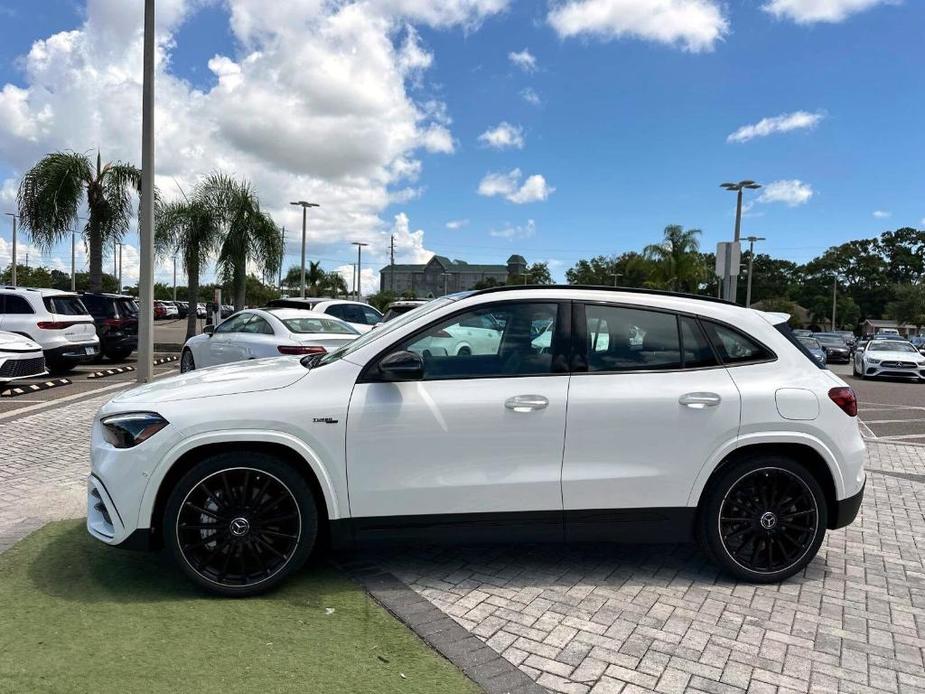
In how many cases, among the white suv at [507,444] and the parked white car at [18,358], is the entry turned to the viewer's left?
1

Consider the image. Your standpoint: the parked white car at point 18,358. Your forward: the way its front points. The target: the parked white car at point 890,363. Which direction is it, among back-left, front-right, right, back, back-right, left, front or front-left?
front-left

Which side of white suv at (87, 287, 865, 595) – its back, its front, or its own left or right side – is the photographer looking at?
left

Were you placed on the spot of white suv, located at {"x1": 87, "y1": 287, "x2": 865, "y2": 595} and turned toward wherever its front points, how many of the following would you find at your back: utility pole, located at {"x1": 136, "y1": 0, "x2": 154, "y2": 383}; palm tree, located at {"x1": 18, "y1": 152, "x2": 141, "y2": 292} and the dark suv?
0

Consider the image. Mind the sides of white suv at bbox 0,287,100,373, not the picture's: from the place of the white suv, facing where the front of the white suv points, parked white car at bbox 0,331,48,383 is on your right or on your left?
on your left

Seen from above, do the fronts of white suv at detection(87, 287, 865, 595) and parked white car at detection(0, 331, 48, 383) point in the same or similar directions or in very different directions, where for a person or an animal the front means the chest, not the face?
very different directions

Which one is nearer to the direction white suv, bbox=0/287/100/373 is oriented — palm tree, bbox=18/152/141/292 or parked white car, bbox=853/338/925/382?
the palm tree

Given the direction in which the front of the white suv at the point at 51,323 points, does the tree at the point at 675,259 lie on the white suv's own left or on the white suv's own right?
on the white suv's own right

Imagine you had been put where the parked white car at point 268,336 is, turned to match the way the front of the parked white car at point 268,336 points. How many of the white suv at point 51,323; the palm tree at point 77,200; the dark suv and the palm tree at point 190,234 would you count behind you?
0

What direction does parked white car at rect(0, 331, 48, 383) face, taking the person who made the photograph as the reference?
facing the viewer and to the right of the viewer

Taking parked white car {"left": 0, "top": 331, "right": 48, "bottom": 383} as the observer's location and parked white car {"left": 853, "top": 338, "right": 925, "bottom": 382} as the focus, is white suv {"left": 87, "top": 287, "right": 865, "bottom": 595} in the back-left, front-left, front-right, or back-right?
front-right

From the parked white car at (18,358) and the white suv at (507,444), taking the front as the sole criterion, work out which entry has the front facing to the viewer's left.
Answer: the white suv

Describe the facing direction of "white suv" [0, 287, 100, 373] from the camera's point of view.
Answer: facing away from the viewer and to the left of the viewer

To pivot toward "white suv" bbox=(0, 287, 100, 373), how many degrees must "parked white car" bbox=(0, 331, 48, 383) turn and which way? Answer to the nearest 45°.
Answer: approximately 135° to its left

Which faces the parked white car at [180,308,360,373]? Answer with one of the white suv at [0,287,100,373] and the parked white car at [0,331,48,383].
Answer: the parked white car at [0,331,48,383]

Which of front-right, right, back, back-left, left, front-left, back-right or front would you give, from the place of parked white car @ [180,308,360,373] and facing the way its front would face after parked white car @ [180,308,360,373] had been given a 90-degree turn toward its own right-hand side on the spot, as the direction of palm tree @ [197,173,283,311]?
front-left

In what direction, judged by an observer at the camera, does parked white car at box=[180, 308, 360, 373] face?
facing away from the viewer and to the left of the viewer

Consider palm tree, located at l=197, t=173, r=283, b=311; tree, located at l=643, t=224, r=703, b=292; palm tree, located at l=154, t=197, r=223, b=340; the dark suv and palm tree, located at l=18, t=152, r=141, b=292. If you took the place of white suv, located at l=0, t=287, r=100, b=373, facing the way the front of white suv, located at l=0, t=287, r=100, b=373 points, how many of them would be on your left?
0

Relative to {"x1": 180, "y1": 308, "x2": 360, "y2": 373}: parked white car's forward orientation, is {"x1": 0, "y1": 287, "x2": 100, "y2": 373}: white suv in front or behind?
in front

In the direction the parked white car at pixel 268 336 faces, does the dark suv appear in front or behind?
in front

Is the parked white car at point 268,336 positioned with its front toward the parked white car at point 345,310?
no
